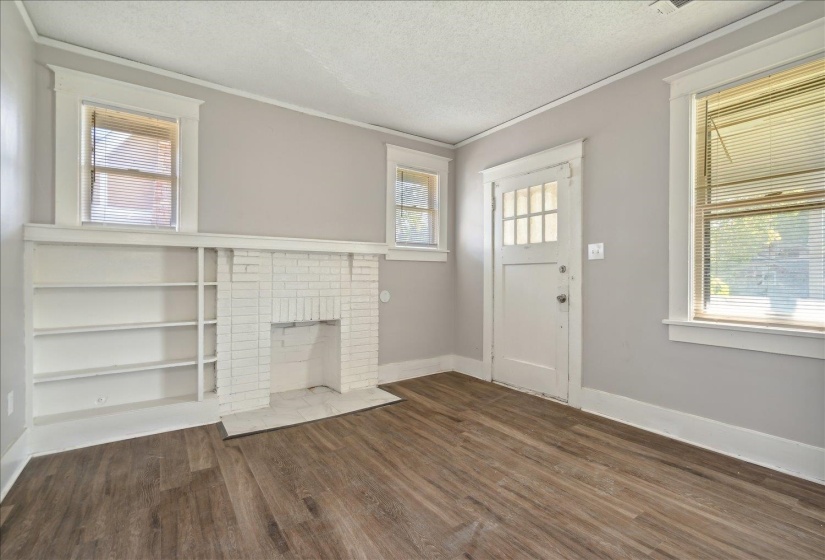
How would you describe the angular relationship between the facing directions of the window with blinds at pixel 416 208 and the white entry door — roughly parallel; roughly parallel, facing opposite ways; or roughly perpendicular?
roughly perpendicular

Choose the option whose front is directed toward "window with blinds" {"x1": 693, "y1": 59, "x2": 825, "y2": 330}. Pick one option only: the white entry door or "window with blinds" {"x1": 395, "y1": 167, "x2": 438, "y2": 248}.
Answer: "window with blinds" {"x1": 395, "y1": 167, "x2": 438, "y2": 248}

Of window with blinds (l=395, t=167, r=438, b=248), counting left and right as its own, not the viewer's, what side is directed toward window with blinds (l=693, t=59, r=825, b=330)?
front

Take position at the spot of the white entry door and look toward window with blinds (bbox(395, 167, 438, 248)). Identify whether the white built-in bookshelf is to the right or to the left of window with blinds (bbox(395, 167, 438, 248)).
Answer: left

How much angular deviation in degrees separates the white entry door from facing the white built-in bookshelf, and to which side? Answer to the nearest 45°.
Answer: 0° — it already faces it

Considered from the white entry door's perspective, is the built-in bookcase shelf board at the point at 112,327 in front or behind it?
in front

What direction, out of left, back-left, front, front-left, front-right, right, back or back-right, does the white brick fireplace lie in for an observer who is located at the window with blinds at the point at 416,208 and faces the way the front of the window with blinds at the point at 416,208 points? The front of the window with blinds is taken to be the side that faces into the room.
right

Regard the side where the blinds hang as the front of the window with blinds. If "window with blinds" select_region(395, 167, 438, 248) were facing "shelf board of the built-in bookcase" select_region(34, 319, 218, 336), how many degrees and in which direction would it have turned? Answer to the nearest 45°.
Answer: approximately 90° to its right

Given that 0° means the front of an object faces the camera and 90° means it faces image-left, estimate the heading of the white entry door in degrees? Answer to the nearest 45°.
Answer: approximately 45°

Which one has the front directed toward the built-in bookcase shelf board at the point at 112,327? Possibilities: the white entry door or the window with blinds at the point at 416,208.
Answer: the white entry door

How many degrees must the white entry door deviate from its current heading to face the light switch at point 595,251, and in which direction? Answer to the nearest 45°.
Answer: approximately 90° to its left

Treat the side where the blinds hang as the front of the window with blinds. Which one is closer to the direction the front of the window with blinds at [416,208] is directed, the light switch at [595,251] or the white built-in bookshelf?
the light switch

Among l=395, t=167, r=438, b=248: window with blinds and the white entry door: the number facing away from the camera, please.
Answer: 0

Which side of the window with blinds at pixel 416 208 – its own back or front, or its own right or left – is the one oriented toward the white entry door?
front

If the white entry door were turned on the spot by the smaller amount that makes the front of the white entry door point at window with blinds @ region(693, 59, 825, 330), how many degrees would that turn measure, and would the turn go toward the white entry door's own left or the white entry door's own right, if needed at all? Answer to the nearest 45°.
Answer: approximately 90° to the white entry door's own left
